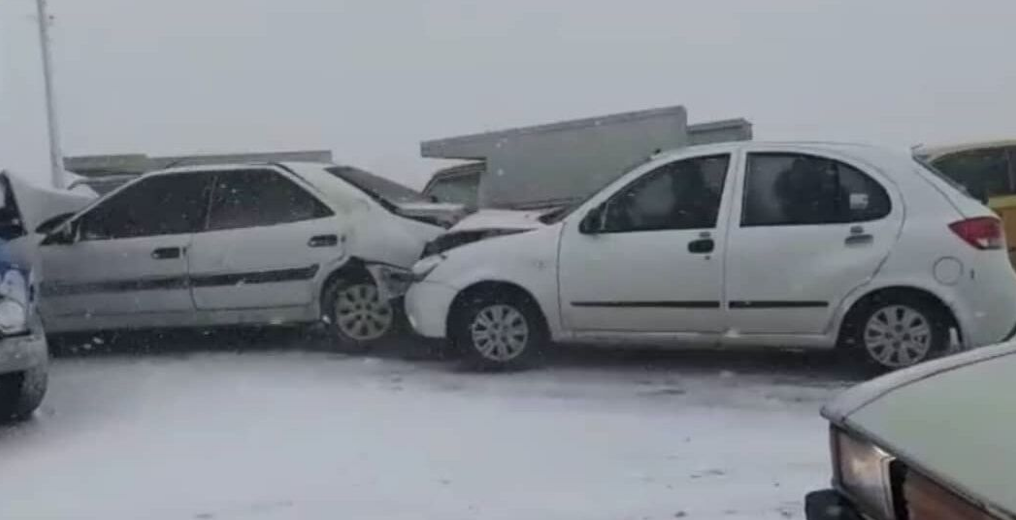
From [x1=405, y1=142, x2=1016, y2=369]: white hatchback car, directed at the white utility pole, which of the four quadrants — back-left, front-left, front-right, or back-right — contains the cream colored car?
back-left

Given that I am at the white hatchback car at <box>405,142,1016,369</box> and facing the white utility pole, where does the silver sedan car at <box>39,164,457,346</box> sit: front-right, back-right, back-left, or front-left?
front-left

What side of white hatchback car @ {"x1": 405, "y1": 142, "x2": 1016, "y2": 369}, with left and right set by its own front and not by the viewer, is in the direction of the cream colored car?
left

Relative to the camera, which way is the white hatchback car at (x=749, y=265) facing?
to the viewer's left

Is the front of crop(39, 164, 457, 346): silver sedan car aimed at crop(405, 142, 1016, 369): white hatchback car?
no

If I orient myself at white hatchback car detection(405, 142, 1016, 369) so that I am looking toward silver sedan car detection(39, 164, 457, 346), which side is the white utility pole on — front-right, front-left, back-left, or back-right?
front-right

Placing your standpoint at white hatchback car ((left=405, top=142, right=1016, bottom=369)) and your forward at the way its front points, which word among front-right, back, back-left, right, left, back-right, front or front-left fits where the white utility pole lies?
front-right

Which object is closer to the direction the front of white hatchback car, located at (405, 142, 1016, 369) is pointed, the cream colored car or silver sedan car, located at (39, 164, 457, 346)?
the silver sedan car

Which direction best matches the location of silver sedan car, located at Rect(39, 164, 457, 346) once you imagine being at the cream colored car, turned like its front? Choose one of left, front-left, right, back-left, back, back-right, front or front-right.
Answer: right

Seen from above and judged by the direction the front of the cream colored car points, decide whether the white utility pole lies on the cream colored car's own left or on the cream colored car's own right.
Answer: on the cream colored car's own right

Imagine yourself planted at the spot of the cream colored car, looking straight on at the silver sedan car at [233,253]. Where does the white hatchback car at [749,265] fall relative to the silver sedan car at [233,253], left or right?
right

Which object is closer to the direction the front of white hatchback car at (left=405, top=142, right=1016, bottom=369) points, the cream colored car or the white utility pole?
the white utility pole

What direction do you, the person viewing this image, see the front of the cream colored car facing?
facing the viewer and to the left of the viewer

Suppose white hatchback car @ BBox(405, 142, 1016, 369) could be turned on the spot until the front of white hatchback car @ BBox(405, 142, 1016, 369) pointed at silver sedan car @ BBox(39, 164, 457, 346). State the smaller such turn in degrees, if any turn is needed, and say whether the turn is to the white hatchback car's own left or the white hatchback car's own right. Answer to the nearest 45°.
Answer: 0° — it already faces it

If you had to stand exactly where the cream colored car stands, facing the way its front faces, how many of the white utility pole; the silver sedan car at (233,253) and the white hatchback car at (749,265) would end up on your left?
0

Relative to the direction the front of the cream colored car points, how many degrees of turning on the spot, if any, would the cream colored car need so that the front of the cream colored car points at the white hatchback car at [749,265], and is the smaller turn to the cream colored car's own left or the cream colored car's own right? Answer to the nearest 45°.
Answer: approximately 135° to the cream colored car's own right

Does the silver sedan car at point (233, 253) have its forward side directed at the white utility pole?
no
